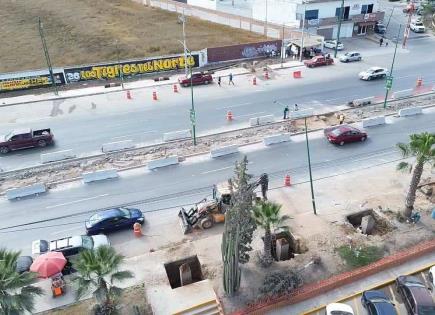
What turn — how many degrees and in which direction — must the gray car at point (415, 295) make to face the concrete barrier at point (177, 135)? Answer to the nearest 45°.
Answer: approximately 45° to its left

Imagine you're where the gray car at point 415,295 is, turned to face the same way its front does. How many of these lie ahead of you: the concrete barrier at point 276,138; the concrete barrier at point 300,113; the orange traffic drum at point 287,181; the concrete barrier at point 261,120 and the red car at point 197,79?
5

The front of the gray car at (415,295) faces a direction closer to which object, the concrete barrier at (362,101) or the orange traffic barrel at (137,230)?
the concrete barrier

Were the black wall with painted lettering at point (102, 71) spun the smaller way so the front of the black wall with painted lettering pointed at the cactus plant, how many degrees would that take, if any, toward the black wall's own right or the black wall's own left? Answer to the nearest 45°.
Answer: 0° — it already faces it

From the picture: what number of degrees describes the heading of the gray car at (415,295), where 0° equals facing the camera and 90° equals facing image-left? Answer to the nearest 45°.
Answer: approximately 135°

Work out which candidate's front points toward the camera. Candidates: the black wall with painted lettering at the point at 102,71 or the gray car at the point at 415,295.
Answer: the black wall with painted lettering

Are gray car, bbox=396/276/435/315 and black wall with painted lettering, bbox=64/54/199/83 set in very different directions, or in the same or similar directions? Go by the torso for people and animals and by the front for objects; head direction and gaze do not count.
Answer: very different directions

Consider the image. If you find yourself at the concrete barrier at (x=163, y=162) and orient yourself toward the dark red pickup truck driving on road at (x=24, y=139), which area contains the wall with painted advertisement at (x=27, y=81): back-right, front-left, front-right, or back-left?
front-right

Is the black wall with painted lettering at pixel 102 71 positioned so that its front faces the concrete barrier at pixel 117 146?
yes

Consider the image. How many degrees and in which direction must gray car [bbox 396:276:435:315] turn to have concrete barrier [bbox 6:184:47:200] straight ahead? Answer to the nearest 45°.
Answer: approximately 45° to its left

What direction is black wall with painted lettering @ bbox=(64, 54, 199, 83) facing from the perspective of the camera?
toward the camera

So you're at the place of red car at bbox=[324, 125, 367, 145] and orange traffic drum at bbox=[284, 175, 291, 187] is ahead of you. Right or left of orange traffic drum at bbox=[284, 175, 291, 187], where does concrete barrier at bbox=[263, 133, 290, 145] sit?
right

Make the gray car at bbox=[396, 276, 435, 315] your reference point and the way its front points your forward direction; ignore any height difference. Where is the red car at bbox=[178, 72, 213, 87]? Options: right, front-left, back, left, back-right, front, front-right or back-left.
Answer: front

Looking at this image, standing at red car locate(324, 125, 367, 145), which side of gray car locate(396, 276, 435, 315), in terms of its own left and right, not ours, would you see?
front

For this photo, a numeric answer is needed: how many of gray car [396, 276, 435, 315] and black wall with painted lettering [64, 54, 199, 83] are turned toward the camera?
1

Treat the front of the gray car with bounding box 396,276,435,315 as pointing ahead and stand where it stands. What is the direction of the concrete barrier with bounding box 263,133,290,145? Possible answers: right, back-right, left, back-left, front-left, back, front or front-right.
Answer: front

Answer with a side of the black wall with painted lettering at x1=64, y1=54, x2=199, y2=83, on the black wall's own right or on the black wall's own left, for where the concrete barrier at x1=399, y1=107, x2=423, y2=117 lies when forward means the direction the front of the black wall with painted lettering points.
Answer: on the black wall's own left

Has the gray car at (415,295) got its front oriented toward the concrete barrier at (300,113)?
yes

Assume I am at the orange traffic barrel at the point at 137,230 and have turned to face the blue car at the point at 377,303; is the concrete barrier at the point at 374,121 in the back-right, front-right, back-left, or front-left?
front-left

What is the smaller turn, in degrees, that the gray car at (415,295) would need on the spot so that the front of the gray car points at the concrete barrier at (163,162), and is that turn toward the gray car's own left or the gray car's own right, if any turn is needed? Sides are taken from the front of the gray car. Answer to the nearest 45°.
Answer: approximately 45° to the gray car's own left

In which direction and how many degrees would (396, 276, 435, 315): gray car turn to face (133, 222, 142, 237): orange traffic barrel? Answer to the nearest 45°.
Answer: approximately 45° to its left

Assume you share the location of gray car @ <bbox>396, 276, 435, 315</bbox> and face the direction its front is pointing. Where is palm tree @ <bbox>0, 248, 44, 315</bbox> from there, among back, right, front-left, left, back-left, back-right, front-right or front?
left
